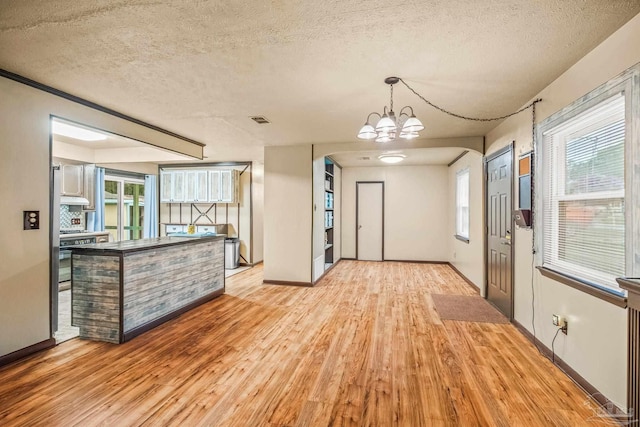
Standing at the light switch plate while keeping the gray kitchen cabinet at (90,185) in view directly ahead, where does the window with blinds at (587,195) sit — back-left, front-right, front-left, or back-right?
back-right

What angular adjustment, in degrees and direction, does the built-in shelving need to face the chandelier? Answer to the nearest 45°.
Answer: approximately 90° to its right

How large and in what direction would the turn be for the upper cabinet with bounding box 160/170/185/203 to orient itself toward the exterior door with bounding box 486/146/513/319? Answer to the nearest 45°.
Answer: approximately 45° to its left

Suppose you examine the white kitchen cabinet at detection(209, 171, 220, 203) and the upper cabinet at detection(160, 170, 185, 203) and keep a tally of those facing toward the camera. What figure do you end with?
2

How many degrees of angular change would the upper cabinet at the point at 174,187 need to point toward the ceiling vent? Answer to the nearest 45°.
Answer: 0° — it already faces it

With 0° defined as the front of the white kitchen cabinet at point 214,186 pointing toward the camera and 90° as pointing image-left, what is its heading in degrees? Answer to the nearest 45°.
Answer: approximately 0°

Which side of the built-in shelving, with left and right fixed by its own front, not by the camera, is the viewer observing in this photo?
right

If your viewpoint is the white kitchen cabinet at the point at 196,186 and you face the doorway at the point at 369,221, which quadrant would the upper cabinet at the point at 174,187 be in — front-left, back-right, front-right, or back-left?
back-left

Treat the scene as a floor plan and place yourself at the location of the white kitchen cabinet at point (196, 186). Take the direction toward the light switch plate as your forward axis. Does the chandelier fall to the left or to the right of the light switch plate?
left

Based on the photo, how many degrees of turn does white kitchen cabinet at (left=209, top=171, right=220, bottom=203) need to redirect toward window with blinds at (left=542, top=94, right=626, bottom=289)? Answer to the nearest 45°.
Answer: approximately 45° to its left
